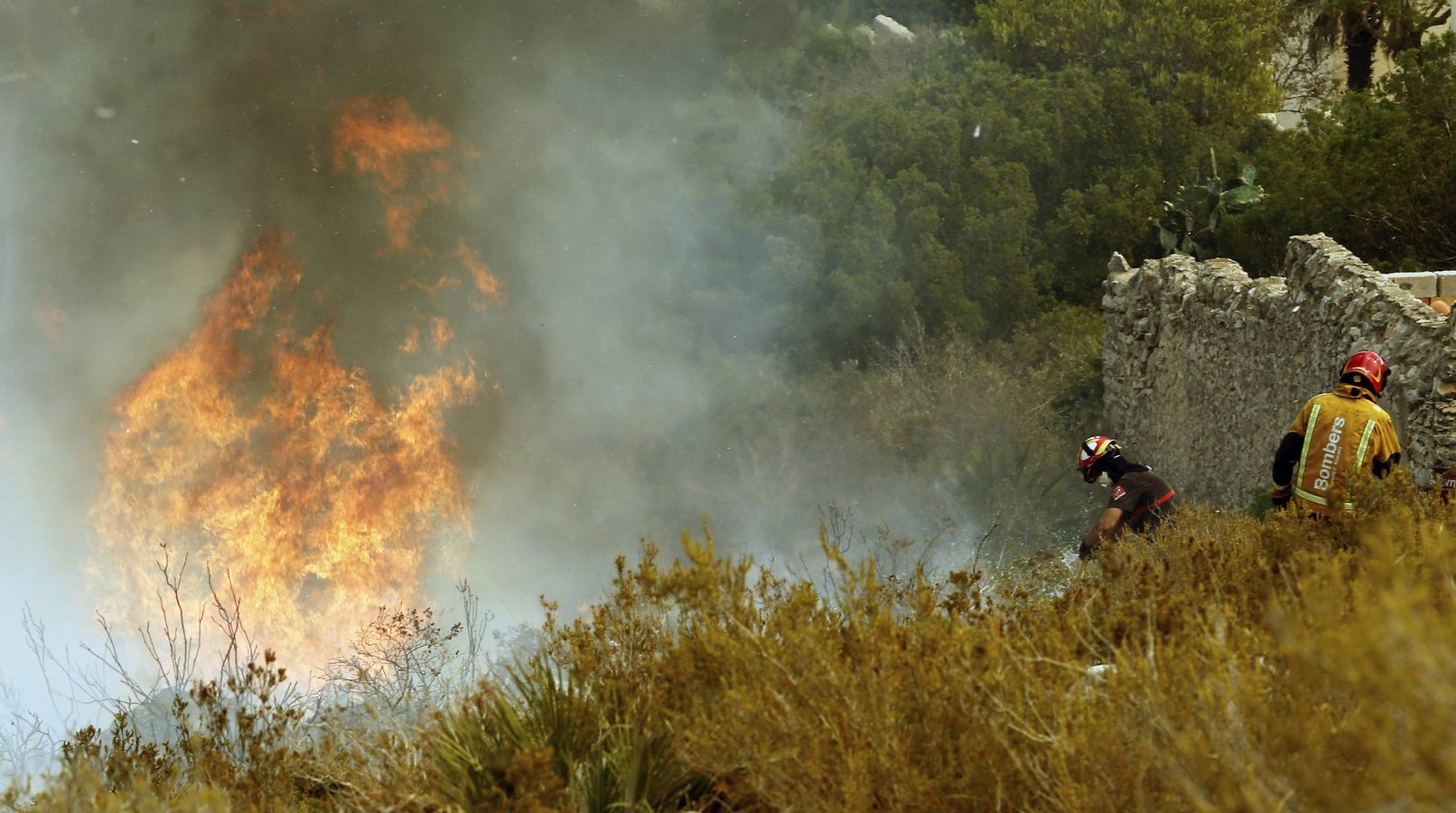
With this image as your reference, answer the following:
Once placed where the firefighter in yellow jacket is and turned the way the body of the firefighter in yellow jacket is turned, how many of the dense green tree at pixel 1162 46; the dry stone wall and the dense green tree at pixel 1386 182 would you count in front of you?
3

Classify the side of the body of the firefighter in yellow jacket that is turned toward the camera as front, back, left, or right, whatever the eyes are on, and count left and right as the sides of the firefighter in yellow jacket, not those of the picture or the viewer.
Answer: back

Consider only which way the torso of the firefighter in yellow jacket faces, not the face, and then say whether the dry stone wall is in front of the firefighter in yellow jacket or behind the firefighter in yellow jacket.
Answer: in front

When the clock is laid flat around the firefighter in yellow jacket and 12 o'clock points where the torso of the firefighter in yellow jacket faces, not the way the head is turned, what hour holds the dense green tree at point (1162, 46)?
The dense green tree is roughly at 12 o'clock from the firefighter in yellow jacket.

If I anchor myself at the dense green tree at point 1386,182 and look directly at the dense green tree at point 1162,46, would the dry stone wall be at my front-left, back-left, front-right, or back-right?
back-left

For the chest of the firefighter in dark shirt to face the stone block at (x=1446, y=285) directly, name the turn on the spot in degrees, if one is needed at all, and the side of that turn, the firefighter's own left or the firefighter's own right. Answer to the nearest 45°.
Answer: approximately 135° to the firefighter's own right

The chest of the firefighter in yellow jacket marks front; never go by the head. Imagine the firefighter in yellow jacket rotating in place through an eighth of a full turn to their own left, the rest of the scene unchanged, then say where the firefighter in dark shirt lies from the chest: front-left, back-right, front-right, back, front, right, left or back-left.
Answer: front

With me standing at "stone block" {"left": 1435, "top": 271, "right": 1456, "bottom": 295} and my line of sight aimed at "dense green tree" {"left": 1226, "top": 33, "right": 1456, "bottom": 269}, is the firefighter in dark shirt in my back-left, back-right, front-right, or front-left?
back-left

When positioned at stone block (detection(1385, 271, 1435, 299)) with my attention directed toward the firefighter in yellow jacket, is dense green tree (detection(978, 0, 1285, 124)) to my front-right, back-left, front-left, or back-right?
back-right

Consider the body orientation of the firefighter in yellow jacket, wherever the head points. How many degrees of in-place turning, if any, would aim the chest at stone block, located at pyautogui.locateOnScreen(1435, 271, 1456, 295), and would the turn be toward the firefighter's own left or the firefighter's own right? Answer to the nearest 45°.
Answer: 0° — they already face it

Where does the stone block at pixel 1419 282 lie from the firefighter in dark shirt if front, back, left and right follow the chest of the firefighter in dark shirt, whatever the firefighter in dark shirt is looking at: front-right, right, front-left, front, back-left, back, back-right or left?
back-right

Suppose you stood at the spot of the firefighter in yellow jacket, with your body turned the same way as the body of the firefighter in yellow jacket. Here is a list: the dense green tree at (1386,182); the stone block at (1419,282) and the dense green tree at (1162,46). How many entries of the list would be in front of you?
3

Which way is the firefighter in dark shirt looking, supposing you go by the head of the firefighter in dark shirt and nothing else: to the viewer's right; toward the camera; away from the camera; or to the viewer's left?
to the viewer's left

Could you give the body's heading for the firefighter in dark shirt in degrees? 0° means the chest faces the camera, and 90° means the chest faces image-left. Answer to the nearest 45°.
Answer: approximately 90°
